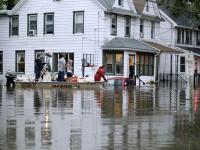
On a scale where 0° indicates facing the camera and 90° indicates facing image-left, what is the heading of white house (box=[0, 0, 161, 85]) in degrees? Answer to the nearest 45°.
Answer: approximately 315°
